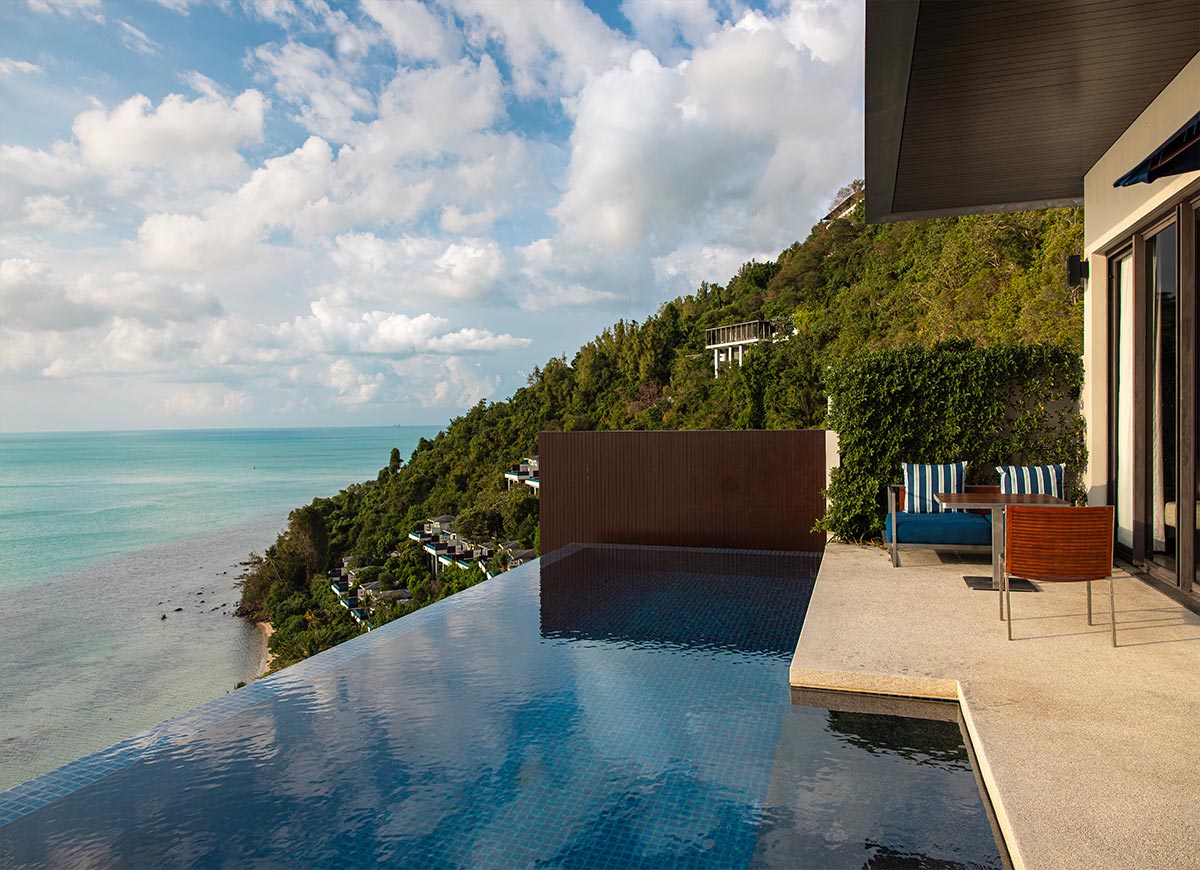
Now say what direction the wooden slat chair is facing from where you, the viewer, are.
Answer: facing away from the viewer

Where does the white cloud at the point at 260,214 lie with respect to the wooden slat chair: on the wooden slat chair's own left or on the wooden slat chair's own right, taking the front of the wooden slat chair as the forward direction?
on the wooden slat chair's own left

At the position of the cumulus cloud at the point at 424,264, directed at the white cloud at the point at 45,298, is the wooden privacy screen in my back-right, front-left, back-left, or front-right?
back-left

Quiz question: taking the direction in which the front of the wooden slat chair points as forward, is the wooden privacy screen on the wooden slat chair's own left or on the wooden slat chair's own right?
on the wooden slat chair's own left

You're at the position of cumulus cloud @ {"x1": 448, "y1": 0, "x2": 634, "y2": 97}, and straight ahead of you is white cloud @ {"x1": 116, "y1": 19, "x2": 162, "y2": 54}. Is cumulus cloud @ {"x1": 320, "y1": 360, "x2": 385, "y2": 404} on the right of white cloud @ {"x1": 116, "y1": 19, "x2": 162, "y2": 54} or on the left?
right

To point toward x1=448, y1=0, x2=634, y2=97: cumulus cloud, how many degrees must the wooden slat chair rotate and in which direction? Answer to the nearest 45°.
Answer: approximately 45° to its left

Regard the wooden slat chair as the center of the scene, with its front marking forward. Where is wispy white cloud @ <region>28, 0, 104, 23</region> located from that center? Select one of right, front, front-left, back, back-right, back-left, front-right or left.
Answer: left

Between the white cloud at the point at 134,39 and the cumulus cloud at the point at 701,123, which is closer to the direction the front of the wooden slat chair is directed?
the cumulus cloud
